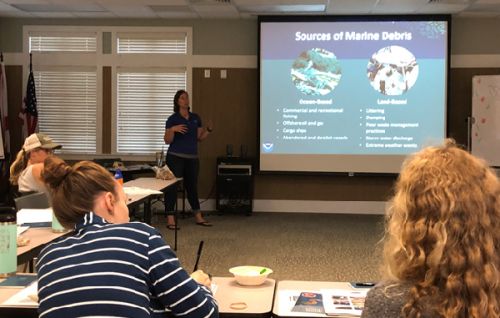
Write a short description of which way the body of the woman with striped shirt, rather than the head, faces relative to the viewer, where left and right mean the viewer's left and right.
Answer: facing away from the viewer and to the right of the viewer

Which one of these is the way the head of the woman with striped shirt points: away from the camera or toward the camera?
away from the camera

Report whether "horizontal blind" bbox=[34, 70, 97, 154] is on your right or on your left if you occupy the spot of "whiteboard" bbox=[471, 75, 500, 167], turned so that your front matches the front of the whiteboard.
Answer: on your right

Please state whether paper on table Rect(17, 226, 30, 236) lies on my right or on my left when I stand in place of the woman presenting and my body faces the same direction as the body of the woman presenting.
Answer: on my right

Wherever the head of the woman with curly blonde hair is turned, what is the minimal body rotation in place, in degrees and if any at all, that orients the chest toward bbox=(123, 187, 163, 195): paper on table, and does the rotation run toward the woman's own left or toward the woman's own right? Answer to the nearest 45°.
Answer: approximately 45° to the woman's own left

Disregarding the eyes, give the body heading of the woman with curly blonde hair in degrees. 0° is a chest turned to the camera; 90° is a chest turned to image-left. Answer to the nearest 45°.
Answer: approximately 180°
